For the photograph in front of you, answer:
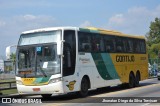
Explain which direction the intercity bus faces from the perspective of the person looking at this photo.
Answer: facing the viewer and to the left of the viewer
